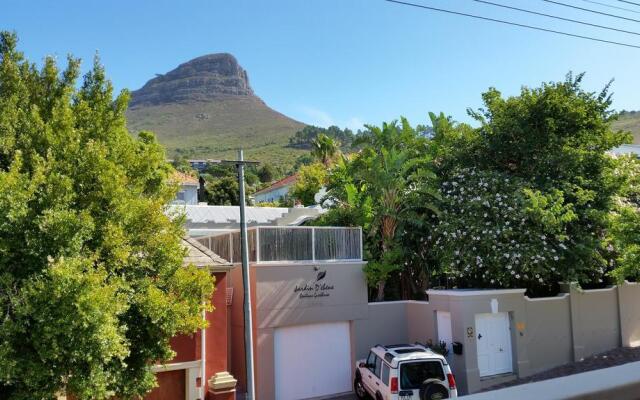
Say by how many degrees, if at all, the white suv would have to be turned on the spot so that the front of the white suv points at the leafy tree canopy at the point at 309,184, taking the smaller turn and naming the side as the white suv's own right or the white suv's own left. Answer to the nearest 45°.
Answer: approximately 45° to the white suv's own right

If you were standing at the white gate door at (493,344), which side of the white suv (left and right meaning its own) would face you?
right

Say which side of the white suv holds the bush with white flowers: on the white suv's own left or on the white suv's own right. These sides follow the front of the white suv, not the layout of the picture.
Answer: on the white suv's own right

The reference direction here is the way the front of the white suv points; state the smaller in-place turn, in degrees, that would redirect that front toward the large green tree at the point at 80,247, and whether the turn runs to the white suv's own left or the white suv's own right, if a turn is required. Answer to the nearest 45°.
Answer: approximately 90° to the white suv's own left

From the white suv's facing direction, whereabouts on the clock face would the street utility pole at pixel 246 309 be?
The street utility pole is roughly at 10 o'clock from the white suv.

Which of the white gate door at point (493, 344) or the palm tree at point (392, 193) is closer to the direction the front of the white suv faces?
the palm tree

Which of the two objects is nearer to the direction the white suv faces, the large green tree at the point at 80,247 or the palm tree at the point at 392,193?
the palm tree

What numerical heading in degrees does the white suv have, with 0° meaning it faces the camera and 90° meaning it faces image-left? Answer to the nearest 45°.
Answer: approximately 135°

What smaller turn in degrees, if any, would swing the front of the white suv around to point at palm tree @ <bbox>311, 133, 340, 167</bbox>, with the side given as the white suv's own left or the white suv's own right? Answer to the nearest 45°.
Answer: approximately 45° to the white suv's own right

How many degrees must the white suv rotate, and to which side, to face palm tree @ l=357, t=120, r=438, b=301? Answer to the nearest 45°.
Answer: approximately 45° to its right
